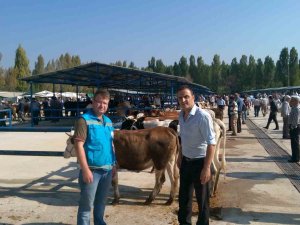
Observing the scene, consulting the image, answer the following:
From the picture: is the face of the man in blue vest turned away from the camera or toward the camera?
toward the camera

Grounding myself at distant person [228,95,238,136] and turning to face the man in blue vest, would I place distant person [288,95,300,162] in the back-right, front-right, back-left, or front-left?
front-left

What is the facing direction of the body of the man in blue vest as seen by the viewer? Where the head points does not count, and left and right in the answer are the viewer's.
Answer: facing the viewer and to the right of the viewer

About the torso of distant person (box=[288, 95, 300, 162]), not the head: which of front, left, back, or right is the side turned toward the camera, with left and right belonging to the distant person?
left

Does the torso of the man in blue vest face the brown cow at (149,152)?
no

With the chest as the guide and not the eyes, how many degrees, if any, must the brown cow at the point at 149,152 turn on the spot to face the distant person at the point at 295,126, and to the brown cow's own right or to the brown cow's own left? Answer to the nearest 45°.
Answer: approximately 135° to the brown cow's own right

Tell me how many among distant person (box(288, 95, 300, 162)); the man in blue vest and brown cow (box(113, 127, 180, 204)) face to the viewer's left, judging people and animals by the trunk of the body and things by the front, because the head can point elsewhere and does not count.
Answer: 2

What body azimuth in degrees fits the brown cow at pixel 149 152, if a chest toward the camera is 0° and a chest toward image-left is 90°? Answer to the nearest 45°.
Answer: approximately 90°

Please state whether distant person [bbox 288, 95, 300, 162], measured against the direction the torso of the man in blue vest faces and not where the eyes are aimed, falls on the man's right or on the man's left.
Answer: on the man's left

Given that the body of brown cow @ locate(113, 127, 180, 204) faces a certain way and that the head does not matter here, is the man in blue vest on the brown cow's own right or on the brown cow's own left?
on the brown cow's own left

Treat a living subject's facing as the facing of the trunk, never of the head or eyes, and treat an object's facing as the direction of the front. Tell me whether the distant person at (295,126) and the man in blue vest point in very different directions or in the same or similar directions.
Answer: very different directions

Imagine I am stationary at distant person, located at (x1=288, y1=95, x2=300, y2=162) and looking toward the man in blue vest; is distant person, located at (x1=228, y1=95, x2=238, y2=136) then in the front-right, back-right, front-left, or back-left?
back-right
